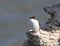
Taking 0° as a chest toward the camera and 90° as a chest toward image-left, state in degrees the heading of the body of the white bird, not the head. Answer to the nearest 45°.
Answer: approximately 90°
